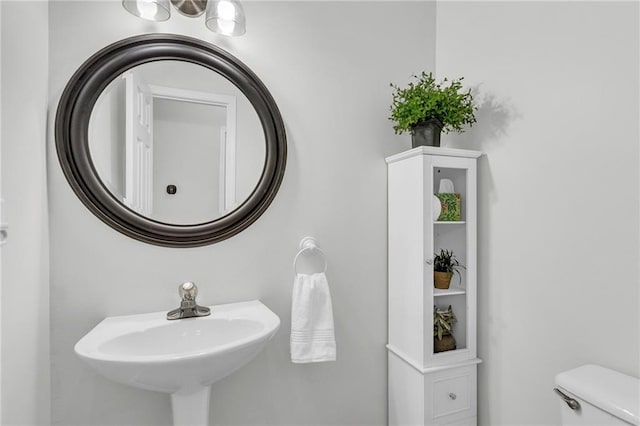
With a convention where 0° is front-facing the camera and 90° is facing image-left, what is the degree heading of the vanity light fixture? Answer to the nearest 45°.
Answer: approximately 0°

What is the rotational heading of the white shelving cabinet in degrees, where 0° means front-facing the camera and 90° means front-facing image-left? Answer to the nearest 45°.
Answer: approximately 315°

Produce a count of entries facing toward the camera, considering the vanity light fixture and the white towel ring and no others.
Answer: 2

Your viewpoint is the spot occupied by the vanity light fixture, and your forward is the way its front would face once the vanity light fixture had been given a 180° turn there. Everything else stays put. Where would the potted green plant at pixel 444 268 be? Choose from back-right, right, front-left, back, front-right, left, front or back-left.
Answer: right

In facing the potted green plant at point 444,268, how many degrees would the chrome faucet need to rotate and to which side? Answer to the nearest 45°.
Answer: approximately 90° to its left

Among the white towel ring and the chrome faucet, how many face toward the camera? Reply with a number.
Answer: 2

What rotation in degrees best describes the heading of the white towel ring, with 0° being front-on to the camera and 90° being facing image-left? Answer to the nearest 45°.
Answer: approximately 0°
